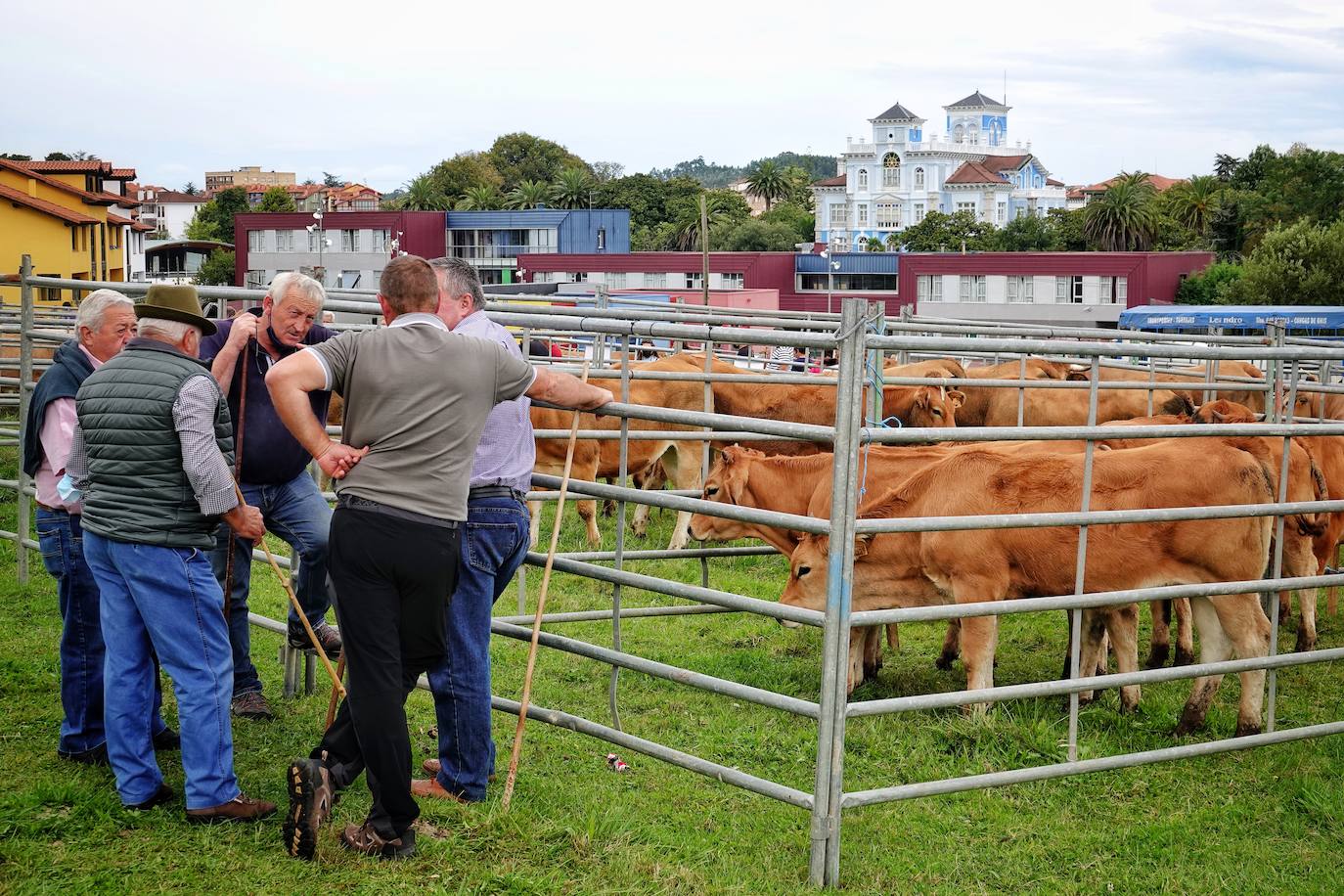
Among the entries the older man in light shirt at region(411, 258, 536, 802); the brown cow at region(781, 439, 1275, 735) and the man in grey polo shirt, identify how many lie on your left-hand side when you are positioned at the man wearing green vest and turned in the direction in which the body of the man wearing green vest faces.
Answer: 0

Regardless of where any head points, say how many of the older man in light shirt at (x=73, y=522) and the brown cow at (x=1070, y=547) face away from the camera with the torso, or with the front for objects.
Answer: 0

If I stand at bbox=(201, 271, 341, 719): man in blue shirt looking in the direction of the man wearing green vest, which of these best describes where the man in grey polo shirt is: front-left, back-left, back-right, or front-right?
front-left

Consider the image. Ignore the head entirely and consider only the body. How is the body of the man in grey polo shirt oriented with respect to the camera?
away from the camera

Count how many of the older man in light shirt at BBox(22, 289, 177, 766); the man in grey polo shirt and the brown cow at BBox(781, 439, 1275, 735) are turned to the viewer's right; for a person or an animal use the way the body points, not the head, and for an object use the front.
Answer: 1

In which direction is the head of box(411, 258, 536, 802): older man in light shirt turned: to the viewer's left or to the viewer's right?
to the viewer's left

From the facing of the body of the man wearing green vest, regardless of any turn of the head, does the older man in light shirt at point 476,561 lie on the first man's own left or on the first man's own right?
on the first man's own right

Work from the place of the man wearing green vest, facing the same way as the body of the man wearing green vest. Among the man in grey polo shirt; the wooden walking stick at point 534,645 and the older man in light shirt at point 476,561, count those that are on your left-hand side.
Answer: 0

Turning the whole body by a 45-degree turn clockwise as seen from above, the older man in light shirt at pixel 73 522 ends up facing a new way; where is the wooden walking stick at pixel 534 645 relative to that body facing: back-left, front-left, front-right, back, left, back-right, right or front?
front

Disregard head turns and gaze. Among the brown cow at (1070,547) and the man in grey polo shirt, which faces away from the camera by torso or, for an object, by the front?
the man in grey polo shirt

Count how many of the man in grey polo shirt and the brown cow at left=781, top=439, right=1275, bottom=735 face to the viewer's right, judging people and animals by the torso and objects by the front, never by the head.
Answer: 0

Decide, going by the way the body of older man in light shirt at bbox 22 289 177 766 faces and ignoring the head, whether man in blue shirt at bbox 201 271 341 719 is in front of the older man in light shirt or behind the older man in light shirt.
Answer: in front

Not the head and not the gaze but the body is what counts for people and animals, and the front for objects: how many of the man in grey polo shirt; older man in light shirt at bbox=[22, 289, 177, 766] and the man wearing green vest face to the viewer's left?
0

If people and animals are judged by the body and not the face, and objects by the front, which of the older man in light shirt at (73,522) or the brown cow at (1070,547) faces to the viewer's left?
the brown cow

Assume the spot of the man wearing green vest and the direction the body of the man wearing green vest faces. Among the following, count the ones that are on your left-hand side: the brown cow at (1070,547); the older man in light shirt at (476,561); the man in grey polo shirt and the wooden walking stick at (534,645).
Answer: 0

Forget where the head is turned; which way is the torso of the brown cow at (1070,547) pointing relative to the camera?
to the viewer's left

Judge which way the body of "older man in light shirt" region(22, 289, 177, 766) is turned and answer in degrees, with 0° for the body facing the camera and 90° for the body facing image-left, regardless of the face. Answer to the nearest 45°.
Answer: approximately 270°
